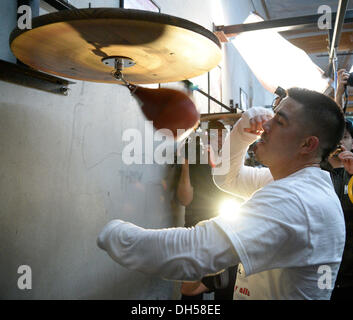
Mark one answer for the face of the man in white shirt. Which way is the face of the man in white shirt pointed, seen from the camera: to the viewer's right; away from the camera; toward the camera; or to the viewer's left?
to the viewer's left

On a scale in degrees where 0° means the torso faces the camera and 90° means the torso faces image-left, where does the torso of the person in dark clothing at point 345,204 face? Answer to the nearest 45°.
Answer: approximately 45°

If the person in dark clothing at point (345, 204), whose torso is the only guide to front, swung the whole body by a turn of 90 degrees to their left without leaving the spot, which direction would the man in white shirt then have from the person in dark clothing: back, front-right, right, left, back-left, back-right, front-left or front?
front-right

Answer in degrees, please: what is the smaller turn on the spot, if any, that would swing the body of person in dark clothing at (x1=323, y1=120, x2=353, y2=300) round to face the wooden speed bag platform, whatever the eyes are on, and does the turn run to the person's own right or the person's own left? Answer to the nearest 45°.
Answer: approximately 45° to the person's own left

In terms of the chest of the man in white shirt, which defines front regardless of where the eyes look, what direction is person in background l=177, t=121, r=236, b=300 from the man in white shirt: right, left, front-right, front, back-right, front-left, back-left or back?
right

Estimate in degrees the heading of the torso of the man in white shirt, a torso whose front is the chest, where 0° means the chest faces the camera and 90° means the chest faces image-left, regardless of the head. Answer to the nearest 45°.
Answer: approximately 90°
